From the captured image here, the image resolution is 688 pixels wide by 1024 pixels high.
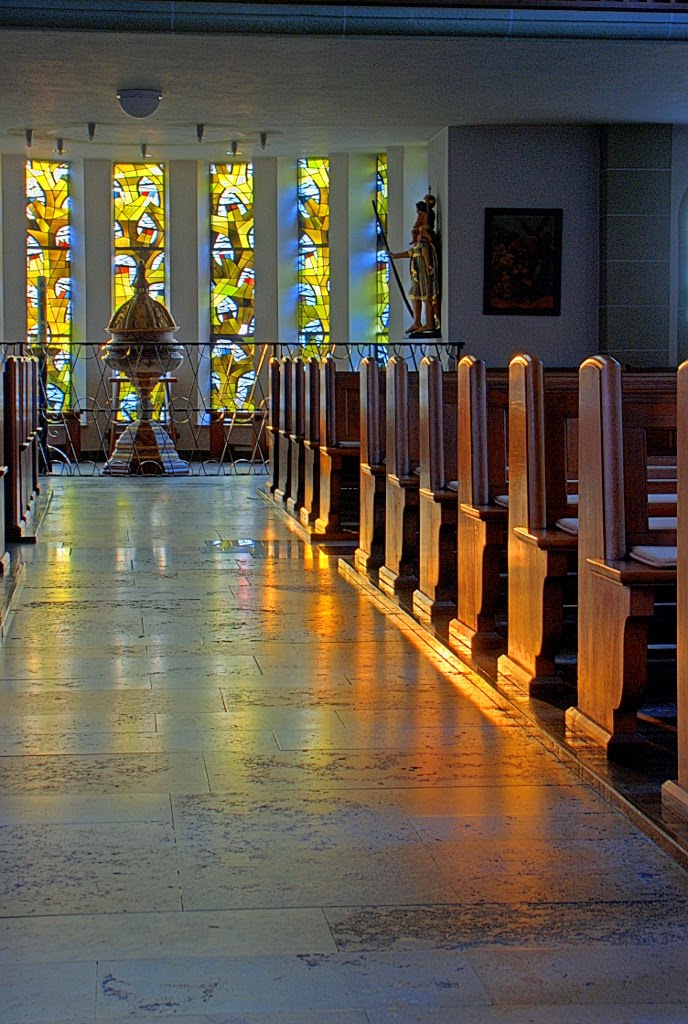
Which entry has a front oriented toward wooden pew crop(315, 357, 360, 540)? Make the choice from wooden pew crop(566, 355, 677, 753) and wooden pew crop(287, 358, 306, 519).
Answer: wooden pew crop(287, 358, 306, 519)

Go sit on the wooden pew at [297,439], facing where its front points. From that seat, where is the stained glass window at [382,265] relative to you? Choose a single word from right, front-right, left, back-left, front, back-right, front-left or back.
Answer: back

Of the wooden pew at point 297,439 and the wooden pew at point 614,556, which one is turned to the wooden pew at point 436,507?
the wooden pew at point 297,439

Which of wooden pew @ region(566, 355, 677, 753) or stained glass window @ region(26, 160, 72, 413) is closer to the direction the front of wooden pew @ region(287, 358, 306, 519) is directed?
the wooden pew

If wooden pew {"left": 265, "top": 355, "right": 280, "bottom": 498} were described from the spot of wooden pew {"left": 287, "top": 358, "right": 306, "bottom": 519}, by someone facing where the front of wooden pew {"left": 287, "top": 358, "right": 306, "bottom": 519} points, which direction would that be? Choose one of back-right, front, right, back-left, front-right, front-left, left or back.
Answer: back

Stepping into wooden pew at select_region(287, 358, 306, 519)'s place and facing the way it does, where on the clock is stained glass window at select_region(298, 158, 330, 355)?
The stained glass window is roughly at 6 o'clock from the wooden pew.

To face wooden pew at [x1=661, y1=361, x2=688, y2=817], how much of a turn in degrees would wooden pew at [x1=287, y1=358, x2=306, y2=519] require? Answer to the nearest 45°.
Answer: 0° — it already faces it

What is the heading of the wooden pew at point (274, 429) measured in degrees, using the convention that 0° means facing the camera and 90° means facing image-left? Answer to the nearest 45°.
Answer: approximately 0°

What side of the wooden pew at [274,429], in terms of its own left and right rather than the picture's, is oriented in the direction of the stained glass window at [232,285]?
back

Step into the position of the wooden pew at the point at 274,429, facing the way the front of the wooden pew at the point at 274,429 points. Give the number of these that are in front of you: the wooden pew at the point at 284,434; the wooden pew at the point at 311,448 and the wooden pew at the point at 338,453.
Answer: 3

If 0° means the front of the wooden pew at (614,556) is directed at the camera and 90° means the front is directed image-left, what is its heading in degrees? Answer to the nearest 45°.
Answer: approximately 315°

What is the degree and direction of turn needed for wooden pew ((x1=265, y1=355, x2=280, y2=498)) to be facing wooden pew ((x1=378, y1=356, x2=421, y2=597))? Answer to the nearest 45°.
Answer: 0° — it already faces it
